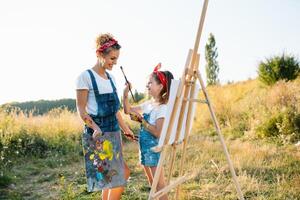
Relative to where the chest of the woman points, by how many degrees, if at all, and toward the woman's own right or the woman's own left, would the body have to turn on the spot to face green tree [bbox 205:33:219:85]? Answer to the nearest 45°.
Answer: approximately 135° to the woman's own left

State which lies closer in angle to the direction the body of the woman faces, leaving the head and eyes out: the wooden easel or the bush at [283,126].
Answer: the wooden easel

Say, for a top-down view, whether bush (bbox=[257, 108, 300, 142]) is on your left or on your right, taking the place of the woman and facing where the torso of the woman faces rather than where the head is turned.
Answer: on your left

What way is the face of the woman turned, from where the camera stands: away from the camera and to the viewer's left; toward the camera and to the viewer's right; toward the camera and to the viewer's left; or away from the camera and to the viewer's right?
toward the camera and to the viewer's right

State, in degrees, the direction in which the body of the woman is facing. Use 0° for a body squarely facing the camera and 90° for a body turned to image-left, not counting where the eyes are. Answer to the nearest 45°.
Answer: approximately 315°
